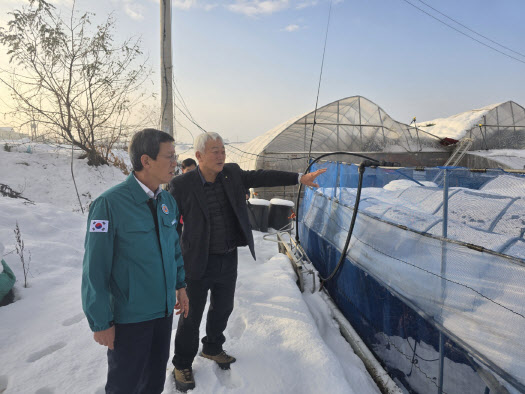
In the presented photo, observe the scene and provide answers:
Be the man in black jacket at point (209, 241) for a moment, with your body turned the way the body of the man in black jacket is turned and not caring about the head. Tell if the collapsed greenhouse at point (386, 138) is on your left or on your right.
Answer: on your left

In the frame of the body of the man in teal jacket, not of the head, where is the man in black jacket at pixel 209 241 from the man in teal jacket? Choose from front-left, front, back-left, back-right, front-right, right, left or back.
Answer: left

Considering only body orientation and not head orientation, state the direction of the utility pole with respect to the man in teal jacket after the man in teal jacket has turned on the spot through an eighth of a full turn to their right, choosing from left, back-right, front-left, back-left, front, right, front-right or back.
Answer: back

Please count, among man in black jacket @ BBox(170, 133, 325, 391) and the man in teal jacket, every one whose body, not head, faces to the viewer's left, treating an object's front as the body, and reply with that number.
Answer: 0

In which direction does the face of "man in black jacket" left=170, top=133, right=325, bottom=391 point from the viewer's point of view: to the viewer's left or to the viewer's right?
to the viewer's right

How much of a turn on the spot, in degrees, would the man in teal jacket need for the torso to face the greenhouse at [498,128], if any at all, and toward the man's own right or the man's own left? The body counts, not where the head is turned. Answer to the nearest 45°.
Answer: approximately 90° to the man's own left

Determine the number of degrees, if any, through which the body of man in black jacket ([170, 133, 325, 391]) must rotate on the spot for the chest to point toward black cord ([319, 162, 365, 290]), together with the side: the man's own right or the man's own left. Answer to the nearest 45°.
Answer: approximately 90° to the man's own left

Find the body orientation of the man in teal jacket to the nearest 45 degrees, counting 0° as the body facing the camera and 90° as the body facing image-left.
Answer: approximately 315°

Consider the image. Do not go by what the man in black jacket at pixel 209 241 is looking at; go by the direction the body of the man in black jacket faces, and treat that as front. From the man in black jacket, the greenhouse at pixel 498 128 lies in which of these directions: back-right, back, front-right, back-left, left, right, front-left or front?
left

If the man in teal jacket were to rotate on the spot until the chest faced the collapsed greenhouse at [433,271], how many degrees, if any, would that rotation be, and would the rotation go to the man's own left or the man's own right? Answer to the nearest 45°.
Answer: approximately 45° to the man's own left

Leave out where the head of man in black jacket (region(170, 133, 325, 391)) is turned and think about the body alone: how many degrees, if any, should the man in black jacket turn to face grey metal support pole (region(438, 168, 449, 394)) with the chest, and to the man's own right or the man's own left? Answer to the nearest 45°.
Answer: approximately 45° to the man's own left

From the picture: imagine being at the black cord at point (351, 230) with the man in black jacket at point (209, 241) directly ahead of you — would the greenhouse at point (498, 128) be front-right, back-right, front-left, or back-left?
back-right
